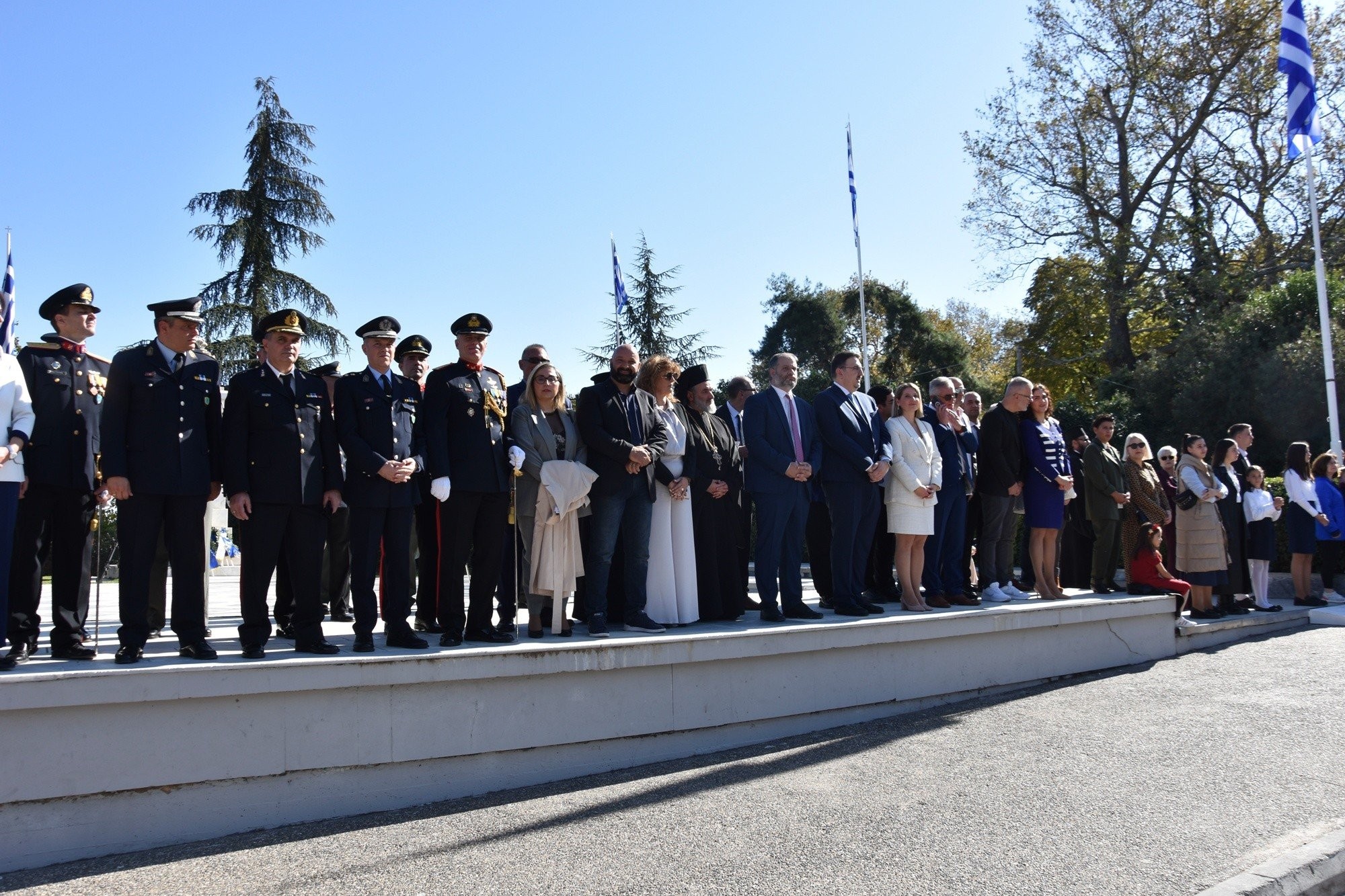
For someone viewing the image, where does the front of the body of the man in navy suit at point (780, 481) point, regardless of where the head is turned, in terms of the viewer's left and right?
facing the viewer and to the right of the viewer

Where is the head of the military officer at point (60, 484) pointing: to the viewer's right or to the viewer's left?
to the viewer's right

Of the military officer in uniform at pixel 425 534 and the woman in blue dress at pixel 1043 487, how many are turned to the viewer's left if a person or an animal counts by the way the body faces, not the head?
0

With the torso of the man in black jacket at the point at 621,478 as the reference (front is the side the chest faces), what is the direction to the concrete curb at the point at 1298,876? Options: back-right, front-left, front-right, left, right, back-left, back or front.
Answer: front

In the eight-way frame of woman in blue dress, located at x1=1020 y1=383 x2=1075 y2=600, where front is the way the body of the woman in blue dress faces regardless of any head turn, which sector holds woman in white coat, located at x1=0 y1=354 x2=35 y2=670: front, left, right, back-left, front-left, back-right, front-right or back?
right

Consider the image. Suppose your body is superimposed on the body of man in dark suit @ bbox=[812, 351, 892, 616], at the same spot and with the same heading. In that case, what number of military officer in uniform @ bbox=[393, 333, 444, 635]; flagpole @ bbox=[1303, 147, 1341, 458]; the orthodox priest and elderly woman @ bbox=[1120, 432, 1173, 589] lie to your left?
2

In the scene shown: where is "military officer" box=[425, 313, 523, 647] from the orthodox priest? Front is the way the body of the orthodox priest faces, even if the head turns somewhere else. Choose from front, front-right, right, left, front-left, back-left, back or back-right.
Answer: right

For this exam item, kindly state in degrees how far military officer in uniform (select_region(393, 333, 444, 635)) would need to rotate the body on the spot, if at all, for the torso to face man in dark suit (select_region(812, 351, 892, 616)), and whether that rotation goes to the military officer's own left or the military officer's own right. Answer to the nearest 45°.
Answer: approximately 90° to the military officer's own left

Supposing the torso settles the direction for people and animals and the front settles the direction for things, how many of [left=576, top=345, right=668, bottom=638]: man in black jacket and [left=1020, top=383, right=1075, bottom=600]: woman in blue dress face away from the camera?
0

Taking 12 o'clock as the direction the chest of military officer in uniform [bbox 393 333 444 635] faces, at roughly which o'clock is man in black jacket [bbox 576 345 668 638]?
The man in black jacket is roughly at 9 o'clock from the military officer in uniform.

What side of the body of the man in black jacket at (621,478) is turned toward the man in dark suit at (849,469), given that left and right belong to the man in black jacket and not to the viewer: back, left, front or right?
left

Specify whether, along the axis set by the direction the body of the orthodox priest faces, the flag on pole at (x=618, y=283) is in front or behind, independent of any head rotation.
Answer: behind

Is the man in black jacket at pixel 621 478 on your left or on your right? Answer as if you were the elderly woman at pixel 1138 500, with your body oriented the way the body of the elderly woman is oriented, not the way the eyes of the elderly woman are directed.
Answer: on your right

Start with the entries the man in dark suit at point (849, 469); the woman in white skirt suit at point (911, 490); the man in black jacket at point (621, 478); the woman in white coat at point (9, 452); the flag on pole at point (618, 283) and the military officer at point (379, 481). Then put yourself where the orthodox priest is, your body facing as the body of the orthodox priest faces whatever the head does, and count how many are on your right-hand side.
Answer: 3

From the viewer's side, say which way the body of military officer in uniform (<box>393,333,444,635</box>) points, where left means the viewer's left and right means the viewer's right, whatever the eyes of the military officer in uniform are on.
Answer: facing the viewer
